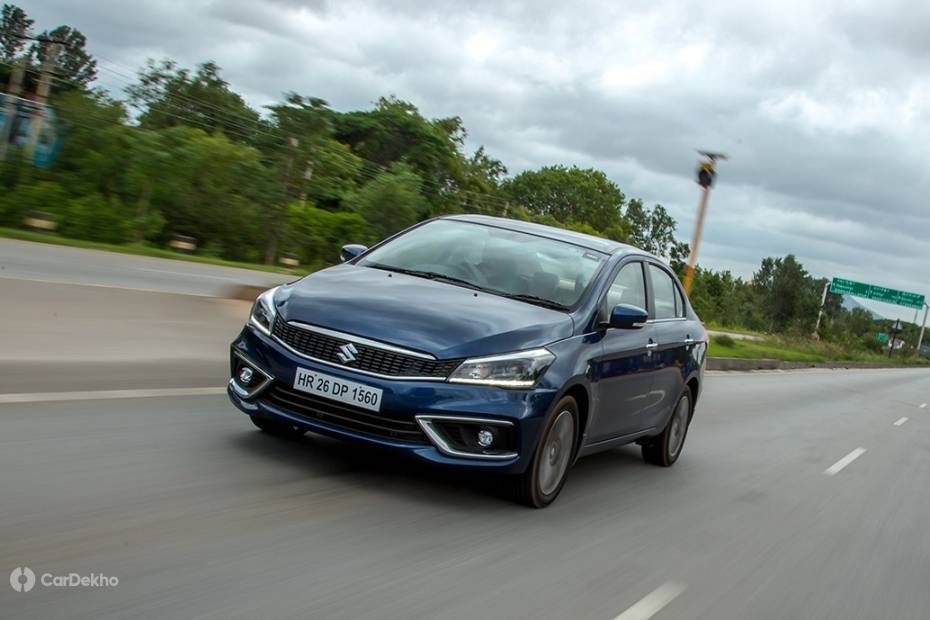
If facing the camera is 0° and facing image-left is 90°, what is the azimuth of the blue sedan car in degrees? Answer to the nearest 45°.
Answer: approximately 45°

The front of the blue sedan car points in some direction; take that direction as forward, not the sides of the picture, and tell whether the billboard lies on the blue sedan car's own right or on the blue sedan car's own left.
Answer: on the blue sedan car's own right

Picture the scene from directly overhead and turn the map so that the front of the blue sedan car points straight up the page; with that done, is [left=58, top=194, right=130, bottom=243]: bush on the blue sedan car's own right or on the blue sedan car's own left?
on the blue sedan car's own right

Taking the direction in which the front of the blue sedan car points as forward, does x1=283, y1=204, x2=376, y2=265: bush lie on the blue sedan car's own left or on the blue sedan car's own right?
on the blue sedan car's own right

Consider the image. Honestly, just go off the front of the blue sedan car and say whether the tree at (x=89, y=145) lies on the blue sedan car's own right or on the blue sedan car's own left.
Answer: on the blue sedan car's own right

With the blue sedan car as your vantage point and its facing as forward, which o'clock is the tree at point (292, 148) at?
The tree is roughly at 4 o'clock from the blue sedan car.

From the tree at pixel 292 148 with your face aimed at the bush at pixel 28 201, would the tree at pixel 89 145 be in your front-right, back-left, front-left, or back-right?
front-right

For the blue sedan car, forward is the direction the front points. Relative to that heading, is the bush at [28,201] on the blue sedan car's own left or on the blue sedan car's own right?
on the blue sedan car's own right

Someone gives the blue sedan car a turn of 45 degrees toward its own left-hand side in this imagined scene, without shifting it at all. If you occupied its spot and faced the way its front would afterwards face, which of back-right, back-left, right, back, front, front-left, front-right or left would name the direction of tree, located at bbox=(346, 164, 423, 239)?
back
